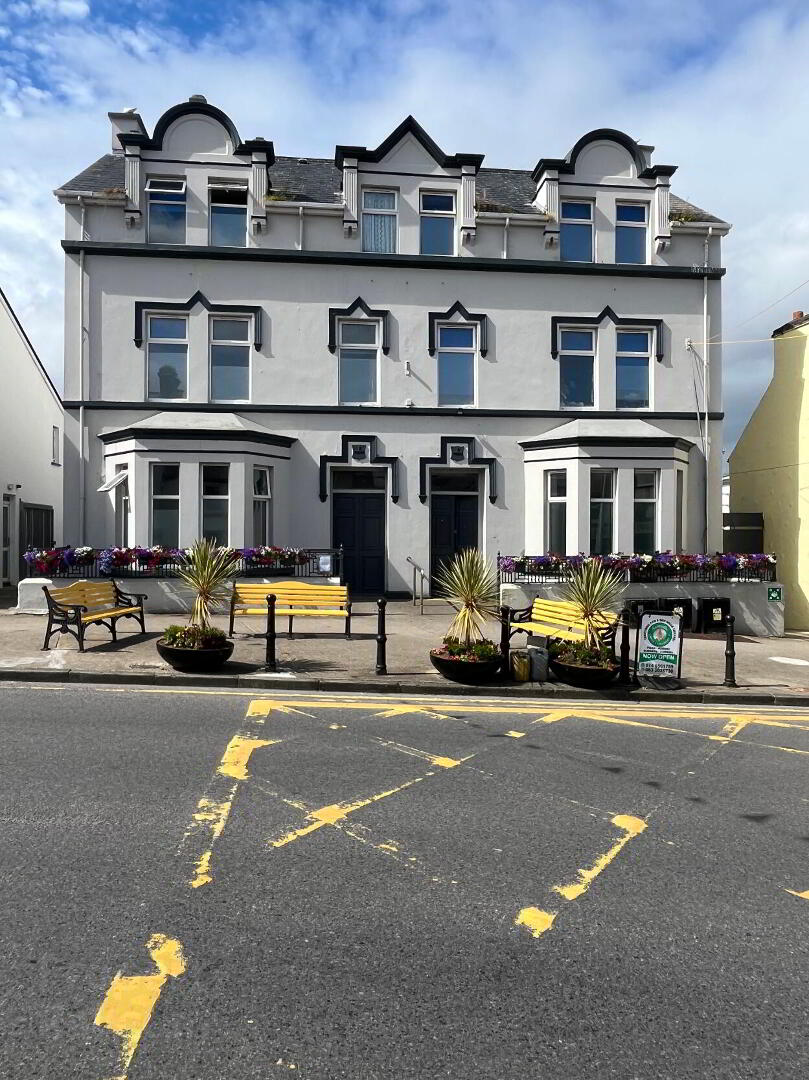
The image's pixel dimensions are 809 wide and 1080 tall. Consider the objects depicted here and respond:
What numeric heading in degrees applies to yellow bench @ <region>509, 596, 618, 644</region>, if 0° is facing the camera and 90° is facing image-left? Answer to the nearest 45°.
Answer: approximately 45°

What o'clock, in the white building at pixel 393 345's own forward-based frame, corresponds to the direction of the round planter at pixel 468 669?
The round planter is roughly at 12 o'clock from the white building.

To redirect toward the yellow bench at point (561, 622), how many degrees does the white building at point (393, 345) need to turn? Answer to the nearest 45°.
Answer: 0° — it already faces it

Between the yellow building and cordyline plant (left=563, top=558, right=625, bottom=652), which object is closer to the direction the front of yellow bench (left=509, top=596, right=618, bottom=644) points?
the cordyline plant

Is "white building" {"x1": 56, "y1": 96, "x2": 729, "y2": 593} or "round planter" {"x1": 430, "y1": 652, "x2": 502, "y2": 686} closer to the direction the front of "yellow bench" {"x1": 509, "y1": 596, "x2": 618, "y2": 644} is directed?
the round planter

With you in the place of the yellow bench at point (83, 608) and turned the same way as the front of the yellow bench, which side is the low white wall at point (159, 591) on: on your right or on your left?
on your left

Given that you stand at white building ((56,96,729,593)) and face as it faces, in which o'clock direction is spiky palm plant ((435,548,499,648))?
The spiky palm plant is roughly at 12 o'clock from the white building.

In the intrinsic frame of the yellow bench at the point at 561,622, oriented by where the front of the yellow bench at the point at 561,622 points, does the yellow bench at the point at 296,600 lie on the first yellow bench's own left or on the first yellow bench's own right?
on the first yellow bench's own right

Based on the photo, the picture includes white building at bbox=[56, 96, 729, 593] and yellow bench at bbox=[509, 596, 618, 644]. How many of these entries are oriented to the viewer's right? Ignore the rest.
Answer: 0

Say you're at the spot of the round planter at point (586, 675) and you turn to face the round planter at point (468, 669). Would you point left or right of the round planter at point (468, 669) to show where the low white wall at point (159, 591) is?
right

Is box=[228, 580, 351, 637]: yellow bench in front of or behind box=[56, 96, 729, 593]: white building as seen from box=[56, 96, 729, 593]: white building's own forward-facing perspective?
in front

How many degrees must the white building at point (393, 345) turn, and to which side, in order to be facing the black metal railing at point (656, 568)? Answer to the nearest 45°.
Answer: approximately 45° to its left

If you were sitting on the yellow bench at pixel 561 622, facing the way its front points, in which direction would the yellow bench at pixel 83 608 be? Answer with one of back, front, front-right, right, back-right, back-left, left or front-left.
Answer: front-right

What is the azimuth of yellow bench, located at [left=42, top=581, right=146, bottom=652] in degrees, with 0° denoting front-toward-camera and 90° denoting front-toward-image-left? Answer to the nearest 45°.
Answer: approximately 315°

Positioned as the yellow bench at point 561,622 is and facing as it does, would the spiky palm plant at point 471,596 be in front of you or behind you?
in front

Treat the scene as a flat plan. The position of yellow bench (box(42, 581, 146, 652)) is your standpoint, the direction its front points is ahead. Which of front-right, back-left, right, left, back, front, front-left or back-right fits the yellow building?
front-left

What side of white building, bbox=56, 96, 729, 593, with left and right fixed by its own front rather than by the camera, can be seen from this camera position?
front
